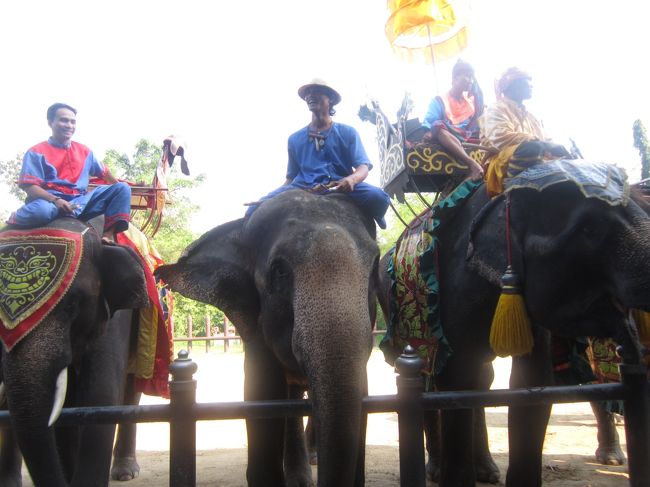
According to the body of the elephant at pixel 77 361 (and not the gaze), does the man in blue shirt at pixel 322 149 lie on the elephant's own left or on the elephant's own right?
on the elephant's own left

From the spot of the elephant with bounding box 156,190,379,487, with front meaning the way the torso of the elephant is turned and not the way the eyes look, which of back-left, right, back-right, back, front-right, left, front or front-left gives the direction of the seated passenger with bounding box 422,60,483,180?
back-left

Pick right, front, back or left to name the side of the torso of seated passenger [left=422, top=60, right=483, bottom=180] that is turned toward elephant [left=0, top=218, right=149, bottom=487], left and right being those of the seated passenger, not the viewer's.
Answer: right

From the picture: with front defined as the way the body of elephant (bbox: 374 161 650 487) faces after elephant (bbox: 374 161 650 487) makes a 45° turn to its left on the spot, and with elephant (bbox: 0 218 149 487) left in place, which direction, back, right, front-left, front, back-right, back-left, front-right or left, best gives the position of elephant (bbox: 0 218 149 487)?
back

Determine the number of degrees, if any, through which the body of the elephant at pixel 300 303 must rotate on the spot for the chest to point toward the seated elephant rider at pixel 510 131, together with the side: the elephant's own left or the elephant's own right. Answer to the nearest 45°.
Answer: approximately 90° to the elephant's own left

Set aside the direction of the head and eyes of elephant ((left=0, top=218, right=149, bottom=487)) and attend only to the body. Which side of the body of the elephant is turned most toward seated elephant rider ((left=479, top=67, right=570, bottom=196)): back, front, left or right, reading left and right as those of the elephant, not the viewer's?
left

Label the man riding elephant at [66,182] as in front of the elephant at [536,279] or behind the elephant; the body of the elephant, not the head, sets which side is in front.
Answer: behind

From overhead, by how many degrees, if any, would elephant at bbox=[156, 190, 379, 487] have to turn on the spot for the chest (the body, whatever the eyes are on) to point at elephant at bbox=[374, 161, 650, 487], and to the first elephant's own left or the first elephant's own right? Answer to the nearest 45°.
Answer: approximately 90° to the first elephant's own left
